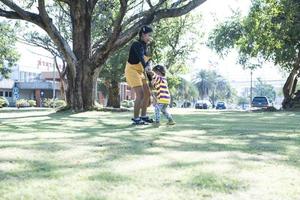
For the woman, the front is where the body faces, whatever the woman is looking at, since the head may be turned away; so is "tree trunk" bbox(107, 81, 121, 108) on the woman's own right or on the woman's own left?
on the woman's own left

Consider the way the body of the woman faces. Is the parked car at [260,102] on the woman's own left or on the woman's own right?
on the woman's own left

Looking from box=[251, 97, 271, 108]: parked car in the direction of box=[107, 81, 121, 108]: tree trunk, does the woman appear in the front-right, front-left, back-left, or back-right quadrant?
front-left

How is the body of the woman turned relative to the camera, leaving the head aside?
to the viewer's right

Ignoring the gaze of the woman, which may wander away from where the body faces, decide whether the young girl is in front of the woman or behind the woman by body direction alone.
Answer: in front

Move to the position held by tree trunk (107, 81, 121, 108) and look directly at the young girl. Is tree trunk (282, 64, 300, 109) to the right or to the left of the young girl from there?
left

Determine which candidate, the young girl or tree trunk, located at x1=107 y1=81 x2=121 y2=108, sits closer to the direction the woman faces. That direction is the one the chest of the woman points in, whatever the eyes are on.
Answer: the young girl
